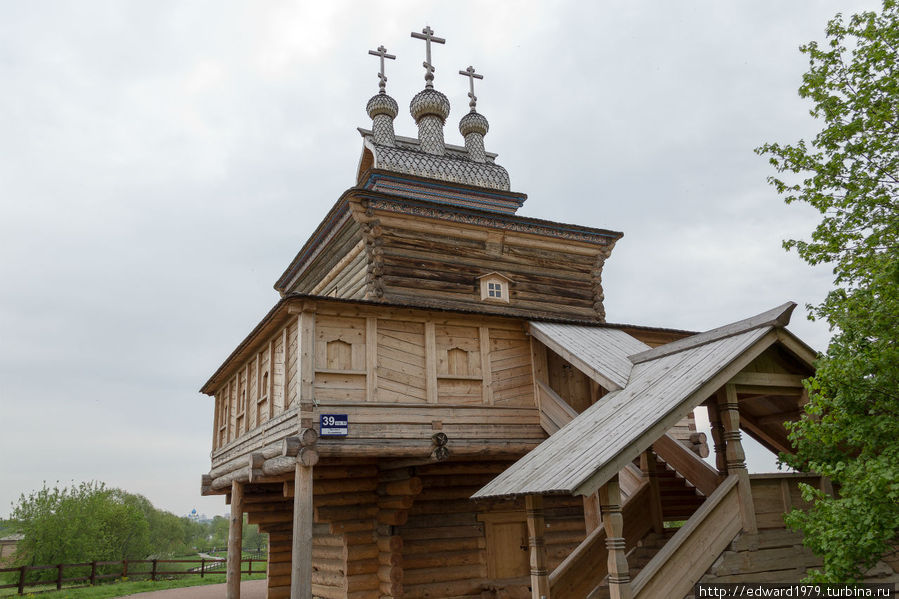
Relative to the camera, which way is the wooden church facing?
toward the camera

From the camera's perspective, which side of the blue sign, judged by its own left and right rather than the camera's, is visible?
front

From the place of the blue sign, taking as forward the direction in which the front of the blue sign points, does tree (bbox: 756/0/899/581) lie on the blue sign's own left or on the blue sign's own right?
on the blue sign's own left

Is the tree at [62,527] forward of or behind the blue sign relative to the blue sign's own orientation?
behind

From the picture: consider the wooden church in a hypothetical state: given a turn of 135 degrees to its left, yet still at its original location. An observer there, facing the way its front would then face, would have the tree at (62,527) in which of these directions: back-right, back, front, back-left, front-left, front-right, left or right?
left

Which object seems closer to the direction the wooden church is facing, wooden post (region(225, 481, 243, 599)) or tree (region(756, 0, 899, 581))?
the tree

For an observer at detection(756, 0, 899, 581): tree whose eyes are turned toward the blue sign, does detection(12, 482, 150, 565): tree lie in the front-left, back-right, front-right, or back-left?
front-right
